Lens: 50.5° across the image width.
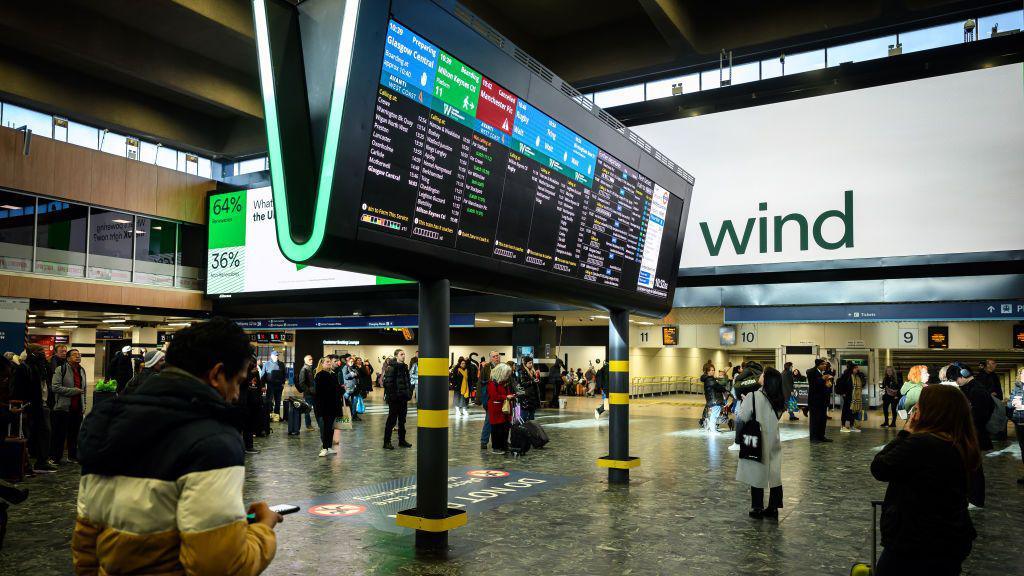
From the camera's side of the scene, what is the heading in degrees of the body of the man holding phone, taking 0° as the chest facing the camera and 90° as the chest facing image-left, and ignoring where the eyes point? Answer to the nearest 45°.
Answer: approximately 225°

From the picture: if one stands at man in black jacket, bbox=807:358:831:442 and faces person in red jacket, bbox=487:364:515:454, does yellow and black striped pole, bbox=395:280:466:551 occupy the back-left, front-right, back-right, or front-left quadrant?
front-left

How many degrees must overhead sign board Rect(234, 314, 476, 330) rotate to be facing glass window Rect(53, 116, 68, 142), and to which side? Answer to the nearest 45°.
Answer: approximately 90° to its right

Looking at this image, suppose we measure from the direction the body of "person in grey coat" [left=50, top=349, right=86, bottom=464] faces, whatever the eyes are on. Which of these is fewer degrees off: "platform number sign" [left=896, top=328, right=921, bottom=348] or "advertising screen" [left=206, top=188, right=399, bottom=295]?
the platform number sign

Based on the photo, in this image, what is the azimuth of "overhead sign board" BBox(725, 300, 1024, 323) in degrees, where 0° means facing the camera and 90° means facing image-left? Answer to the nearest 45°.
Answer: approximately 0°

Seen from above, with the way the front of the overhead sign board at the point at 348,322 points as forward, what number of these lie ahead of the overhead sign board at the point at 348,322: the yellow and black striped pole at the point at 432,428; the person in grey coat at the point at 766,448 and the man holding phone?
3

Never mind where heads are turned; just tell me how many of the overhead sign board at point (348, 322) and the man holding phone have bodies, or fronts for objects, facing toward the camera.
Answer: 1

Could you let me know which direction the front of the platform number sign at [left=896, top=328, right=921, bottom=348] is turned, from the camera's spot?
facing the viewer

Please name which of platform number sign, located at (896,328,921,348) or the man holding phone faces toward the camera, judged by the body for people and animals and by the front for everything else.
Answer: the platform number sign

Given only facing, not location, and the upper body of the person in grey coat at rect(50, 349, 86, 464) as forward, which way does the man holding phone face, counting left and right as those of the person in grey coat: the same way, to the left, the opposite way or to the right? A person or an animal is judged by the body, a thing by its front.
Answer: to the left

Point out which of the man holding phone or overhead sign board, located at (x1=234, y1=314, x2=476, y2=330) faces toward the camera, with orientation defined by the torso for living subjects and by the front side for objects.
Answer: the overhead sign board

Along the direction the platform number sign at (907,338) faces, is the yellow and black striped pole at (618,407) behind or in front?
in front
